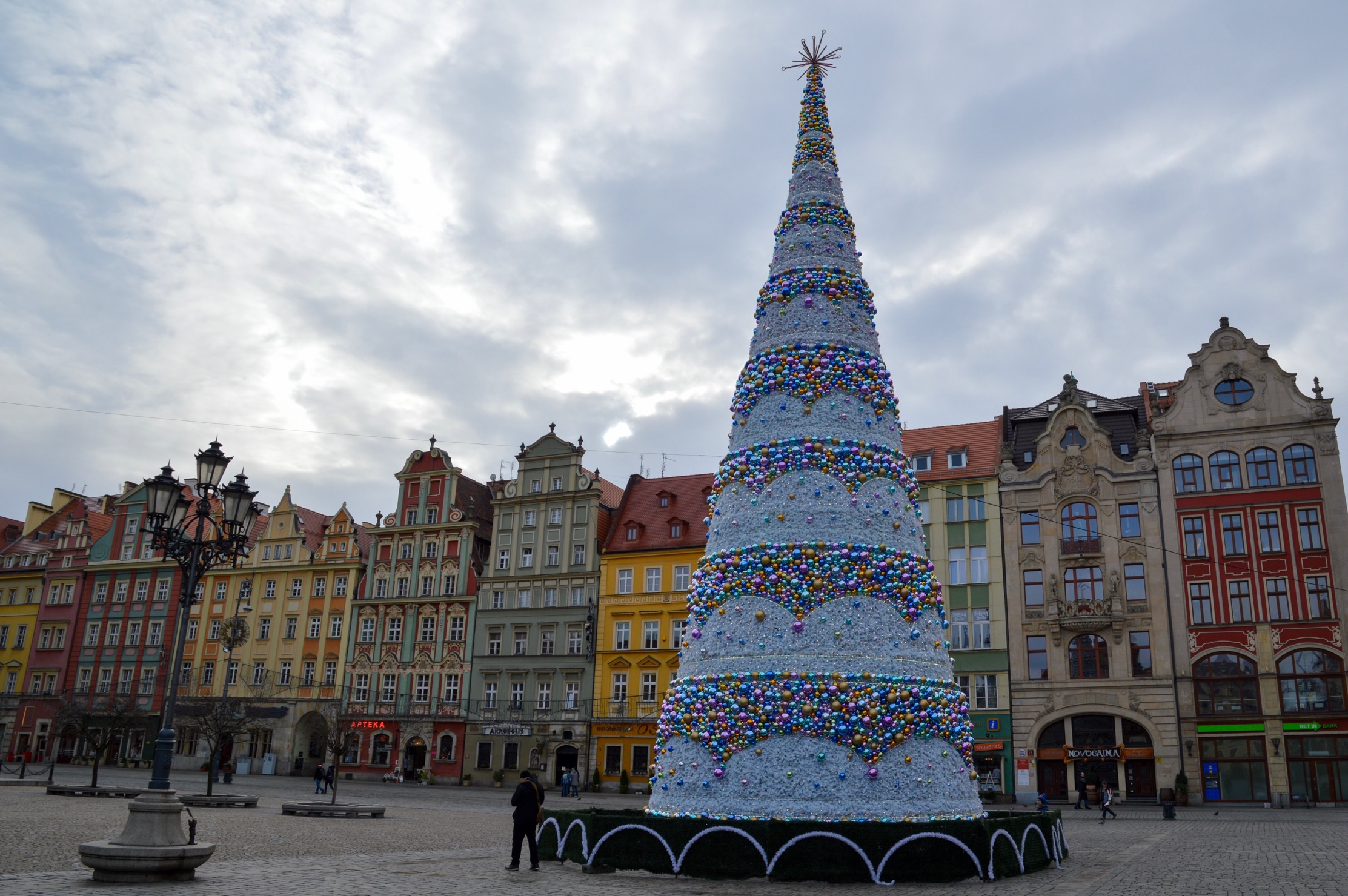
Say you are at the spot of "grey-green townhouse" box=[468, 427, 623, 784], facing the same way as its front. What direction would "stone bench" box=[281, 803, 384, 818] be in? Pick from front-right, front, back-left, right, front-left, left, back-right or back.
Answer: front

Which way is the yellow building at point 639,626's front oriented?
toward the camera

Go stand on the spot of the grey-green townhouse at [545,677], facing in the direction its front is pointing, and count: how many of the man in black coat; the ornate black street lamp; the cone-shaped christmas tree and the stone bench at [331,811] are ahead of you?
4

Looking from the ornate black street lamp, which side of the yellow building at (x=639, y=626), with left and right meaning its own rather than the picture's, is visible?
front

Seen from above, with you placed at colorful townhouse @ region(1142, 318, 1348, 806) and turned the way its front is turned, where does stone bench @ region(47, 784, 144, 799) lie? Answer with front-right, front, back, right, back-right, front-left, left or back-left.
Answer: front-right

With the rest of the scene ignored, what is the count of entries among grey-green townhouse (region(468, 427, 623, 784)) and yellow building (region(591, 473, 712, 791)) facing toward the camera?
2

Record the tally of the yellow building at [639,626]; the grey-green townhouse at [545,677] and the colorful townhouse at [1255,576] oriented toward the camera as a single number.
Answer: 3

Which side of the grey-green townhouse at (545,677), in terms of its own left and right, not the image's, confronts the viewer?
front

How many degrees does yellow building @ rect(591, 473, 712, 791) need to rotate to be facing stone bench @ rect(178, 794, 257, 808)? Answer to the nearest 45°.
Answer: approximately 45° to its right

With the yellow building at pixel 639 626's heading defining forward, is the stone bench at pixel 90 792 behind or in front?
in front

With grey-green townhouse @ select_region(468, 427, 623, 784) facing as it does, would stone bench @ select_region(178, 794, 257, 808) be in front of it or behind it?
in front

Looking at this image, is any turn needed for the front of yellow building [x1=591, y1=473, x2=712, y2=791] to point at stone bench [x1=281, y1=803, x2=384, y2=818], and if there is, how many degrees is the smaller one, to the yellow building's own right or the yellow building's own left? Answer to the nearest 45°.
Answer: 0° — it already faces it

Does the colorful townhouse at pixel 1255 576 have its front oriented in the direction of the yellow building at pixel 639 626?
no

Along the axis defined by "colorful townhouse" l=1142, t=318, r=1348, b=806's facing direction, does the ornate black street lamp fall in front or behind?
in front

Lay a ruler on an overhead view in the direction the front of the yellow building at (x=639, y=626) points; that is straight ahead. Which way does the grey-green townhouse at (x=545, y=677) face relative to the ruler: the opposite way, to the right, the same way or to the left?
the same way

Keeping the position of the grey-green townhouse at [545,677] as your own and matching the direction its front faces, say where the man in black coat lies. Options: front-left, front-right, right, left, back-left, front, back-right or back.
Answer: front

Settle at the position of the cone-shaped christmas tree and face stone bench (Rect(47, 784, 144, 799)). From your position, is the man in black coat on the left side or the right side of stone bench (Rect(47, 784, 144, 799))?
left

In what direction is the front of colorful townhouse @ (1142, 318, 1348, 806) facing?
toward the camera

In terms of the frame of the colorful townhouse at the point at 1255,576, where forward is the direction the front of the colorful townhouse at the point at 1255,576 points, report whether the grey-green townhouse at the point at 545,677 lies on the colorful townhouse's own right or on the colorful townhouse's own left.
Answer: on the colorful townhouse's own right

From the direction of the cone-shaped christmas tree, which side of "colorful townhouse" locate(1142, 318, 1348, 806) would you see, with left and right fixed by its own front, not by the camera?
front
